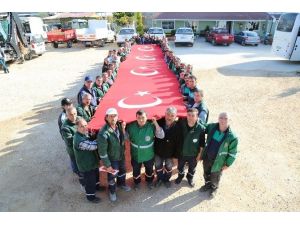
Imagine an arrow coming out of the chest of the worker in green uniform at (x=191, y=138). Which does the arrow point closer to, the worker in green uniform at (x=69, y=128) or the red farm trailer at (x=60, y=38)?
the worker in green uniform

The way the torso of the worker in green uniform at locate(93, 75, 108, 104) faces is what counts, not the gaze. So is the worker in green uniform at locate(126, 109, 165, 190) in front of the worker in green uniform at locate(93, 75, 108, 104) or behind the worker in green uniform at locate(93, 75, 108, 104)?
in front

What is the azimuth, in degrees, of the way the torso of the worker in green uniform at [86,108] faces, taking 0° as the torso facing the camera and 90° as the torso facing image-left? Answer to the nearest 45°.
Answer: approximately 315°

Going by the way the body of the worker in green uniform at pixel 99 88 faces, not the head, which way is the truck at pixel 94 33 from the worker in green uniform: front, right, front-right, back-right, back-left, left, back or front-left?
back-left

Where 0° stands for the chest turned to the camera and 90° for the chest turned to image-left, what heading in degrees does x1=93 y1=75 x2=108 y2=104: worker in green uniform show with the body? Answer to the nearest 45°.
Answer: approximately 315°

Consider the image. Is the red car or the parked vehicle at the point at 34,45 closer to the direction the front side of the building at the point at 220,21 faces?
the red car

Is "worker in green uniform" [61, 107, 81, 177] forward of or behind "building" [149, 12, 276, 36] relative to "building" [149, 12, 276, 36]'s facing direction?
forward

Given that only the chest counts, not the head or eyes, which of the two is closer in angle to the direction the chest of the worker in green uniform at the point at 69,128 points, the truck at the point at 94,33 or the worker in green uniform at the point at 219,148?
the worker in green uniform

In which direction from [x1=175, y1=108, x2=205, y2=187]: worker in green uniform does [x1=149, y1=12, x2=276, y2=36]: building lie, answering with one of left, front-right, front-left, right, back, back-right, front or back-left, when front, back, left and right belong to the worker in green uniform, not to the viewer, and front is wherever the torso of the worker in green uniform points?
back
